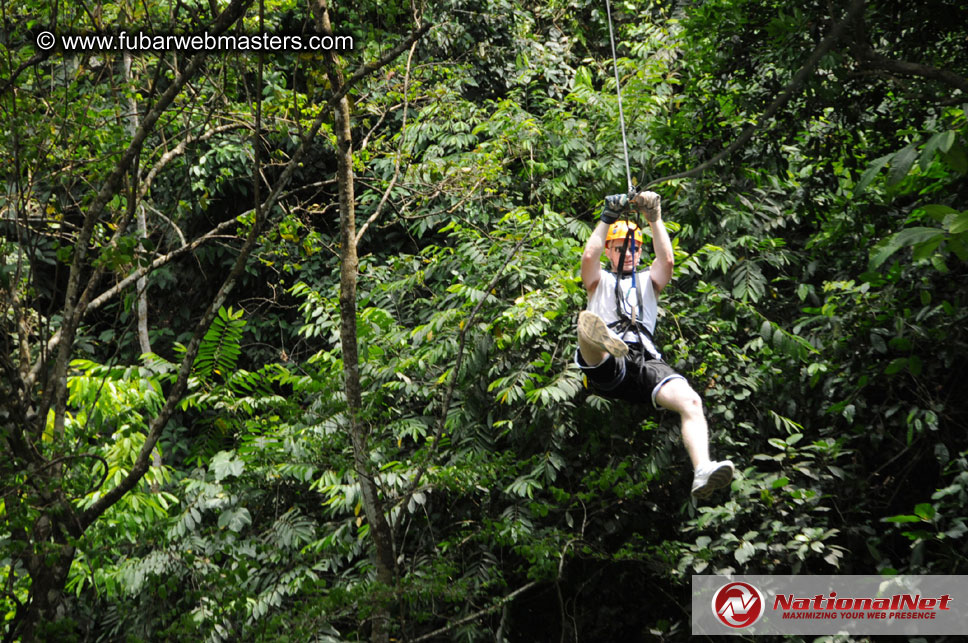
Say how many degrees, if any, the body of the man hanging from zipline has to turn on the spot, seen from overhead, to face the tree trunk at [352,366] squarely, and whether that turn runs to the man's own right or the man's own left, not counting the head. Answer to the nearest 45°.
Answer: approximately 90° to the man's own right

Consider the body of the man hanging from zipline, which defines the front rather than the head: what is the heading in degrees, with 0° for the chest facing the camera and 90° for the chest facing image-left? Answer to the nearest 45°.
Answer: approximately 0°
